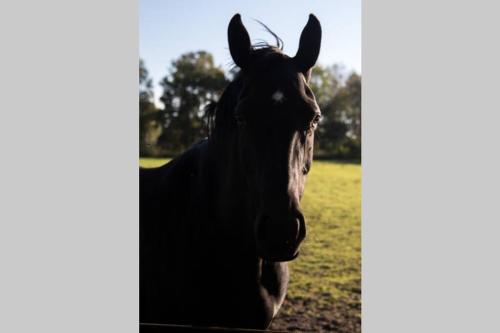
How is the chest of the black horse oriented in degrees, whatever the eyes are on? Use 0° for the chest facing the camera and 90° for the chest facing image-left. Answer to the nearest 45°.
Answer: approximately 315°

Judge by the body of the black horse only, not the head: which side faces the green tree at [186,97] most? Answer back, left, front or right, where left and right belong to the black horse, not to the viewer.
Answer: back

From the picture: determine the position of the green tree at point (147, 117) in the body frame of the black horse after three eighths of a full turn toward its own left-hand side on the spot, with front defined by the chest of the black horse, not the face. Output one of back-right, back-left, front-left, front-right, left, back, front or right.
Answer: front-left
